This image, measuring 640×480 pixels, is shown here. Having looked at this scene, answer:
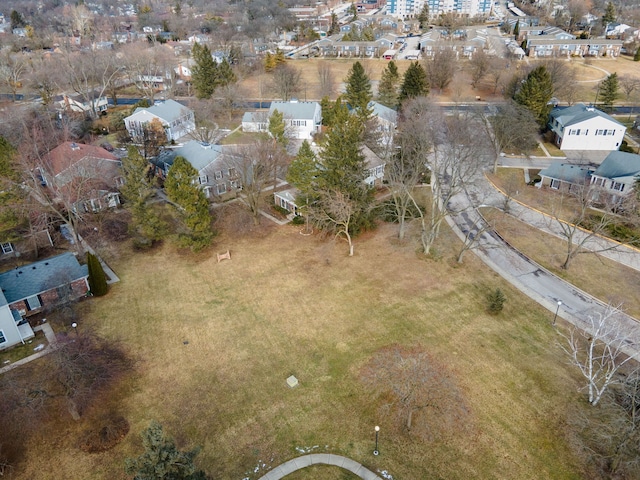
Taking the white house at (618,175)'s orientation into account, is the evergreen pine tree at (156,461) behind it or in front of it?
in front

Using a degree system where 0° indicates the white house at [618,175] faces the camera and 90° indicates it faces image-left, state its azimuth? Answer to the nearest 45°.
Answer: approximately 45°

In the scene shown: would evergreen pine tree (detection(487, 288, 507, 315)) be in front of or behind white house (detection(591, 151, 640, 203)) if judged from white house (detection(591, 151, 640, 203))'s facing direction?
in front

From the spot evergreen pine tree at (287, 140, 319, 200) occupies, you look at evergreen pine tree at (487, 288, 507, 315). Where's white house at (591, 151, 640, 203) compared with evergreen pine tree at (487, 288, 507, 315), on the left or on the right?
left

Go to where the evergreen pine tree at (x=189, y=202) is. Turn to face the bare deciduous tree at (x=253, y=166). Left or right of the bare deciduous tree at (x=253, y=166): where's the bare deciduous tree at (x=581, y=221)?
right

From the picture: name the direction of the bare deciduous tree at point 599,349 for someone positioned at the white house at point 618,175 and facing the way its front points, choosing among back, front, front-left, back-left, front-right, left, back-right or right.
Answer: front-left

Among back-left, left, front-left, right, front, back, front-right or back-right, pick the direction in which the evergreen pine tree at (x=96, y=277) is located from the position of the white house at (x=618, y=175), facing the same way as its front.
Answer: front

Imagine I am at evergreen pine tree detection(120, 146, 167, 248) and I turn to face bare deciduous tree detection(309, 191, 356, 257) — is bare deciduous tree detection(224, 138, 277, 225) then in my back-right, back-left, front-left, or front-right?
front-left

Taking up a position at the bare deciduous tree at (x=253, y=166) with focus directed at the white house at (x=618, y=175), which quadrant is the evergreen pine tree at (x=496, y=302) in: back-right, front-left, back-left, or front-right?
front-right

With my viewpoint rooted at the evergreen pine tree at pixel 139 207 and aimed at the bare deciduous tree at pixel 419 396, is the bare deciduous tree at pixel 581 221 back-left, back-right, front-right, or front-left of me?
front-left
